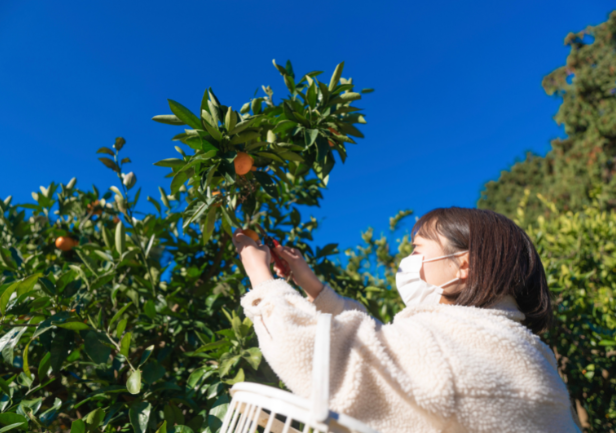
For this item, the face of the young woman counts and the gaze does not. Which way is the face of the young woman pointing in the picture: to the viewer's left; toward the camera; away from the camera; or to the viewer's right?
to the viewer's left

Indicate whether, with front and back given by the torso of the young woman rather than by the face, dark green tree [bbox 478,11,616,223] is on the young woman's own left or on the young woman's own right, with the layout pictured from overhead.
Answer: on the young woman's own right

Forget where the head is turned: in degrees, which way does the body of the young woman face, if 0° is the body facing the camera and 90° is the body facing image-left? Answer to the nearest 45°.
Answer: approximately 90°

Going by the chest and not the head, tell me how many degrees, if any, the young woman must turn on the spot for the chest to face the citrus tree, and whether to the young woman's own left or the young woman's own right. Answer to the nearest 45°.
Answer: approximately 45° to the young woman's own right

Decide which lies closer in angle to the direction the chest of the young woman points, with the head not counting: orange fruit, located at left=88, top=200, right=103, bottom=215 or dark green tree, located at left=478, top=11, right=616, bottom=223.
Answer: the orange fruit

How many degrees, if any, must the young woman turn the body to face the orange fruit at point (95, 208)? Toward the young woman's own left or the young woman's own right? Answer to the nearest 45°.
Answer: approximately 45° to the young woman's own right
